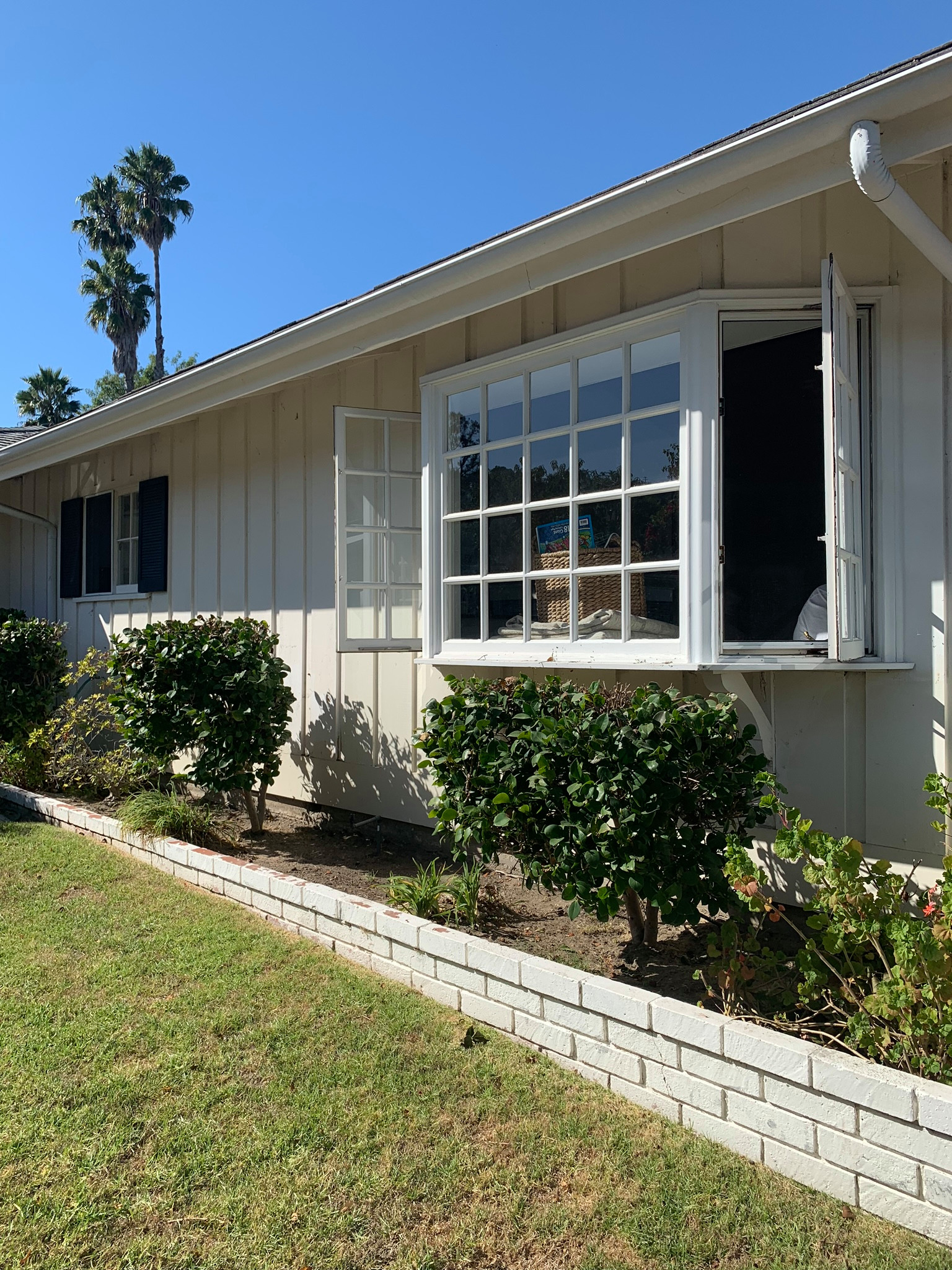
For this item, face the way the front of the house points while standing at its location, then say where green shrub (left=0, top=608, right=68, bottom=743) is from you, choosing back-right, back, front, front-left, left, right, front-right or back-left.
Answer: right

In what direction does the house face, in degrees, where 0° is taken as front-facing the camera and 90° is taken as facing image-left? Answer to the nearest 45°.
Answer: approximately 45°

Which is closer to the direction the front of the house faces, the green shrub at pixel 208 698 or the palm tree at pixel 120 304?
the green shrub

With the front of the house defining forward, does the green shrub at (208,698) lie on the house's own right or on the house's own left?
on the house's own right

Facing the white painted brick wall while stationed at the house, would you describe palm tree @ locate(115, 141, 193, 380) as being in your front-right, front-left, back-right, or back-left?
back-right

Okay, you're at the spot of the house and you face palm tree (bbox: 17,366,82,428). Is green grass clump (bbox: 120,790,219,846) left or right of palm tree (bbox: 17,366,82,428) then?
left

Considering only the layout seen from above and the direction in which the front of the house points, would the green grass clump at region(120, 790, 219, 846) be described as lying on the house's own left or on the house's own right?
on the house's own right

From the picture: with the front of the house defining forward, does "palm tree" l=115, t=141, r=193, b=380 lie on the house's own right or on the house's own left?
on the house's own right

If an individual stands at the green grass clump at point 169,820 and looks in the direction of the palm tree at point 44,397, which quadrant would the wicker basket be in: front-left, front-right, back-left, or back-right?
back-right

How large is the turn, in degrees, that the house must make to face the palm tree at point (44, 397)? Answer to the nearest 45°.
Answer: approximately 90° to its right

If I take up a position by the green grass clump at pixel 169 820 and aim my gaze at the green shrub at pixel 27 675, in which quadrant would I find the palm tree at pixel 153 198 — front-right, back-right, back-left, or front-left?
front-right

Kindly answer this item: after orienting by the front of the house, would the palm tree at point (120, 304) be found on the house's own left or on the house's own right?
on the house's own right
